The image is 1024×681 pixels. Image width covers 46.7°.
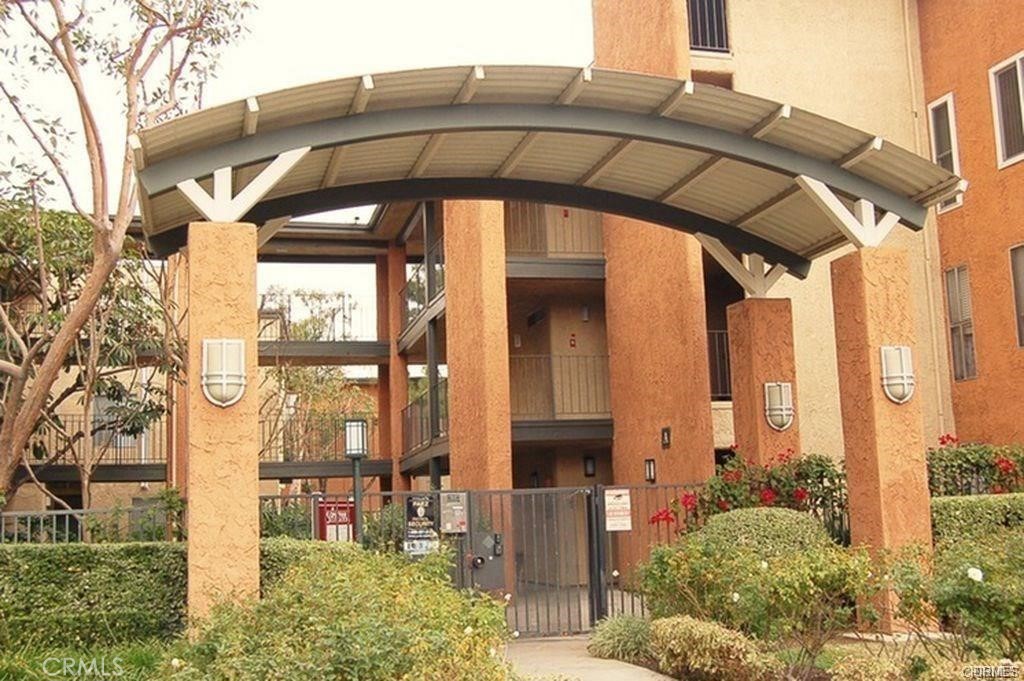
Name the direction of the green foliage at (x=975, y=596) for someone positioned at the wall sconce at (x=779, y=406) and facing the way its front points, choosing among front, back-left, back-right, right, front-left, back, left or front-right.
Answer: front

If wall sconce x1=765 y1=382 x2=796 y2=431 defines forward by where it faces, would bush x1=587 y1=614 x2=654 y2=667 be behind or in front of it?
in front

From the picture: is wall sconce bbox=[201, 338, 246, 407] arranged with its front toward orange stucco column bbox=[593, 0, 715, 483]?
no

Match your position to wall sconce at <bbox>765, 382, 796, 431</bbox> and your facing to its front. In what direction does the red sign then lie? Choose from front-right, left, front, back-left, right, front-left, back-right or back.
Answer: right

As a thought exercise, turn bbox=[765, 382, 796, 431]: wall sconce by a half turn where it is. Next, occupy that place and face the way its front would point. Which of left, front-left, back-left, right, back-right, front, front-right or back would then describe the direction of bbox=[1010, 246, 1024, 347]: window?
front-right

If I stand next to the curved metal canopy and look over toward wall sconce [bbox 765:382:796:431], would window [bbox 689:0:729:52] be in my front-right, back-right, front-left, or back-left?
front-left

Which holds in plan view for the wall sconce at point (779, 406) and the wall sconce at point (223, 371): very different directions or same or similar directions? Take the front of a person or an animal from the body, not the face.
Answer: same or similar directions

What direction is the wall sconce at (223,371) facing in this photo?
toward the camera

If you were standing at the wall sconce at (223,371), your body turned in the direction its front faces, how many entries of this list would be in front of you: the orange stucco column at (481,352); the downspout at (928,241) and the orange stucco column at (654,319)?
0

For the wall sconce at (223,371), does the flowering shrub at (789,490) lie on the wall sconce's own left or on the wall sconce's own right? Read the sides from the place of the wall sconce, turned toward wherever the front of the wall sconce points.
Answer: on the wall sconce's own left

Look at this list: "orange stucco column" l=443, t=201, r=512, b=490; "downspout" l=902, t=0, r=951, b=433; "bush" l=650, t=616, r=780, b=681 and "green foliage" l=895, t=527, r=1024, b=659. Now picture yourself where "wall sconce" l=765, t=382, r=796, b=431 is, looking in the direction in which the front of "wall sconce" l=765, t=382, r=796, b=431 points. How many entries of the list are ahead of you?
2

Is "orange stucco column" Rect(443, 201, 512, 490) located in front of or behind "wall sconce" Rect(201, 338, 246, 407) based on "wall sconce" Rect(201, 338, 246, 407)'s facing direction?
behind

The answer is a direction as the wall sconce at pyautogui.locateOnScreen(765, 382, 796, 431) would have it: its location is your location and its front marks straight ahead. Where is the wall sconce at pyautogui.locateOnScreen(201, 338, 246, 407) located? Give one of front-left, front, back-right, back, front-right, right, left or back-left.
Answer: front-right

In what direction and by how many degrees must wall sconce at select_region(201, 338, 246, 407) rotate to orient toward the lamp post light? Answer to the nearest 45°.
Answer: approximately 135° to its left

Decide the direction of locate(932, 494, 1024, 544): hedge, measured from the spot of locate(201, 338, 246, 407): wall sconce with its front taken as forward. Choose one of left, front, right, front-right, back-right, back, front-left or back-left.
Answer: left

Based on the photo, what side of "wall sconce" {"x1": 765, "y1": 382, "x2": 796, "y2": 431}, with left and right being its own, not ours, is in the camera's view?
front

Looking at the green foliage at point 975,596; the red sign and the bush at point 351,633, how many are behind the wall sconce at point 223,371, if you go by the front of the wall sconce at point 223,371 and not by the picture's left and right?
1

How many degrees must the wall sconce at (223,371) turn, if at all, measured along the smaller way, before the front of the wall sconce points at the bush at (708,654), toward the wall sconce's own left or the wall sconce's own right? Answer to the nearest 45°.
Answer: approximately 90° to the wall sconce's own left

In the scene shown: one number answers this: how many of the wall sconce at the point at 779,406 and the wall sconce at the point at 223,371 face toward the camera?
2
